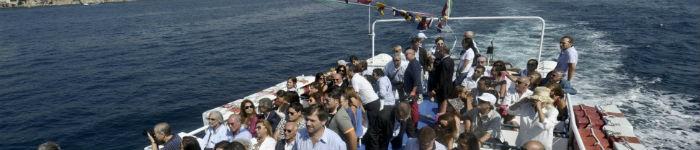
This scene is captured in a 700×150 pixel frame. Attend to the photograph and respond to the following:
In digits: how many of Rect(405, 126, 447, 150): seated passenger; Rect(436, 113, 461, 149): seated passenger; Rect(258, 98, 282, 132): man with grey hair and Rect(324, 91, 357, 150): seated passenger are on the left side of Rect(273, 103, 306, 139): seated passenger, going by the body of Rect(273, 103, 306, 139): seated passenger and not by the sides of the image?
3

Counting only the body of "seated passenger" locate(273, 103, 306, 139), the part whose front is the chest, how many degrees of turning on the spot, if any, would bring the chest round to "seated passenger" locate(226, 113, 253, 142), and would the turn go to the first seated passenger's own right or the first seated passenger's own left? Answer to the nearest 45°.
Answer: approximately 45° to the first seated passenger's own right

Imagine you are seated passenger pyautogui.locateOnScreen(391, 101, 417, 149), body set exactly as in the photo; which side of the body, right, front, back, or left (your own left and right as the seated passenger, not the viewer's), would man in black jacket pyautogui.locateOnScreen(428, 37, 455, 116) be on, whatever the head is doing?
back

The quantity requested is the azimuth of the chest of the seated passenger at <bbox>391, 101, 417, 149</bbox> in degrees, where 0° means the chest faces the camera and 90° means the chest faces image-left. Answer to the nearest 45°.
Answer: approximately 45°

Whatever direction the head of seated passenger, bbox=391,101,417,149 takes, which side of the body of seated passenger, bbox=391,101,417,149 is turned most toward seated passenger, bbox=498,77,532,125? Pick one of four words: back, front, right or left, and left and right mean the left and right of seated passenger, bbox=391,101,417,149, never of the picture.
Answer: back

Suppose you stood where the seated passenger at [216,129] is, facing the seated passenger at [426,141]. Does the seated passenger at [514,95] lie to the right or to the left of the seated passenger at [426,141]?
left

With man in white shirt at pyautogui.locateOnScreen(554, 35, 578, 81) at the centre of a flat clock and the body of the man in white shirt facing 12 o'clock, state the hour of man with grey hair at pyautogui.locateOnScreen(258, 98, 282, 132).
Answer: The man with grey hair is roughly at 12 o'clock from the man in white shirt.

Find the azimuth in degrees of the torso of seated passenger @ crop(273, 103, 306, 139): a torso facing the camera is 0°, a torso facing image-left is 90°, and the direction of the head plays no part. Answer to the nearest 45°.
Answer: approximately 45°

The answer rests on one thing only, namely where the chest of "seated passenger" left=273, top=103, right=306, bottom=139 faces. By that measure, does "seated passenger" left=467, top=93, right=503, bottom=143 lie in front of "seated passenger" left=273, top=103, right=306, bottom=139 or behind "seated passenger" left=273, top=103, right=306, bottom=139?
behind
